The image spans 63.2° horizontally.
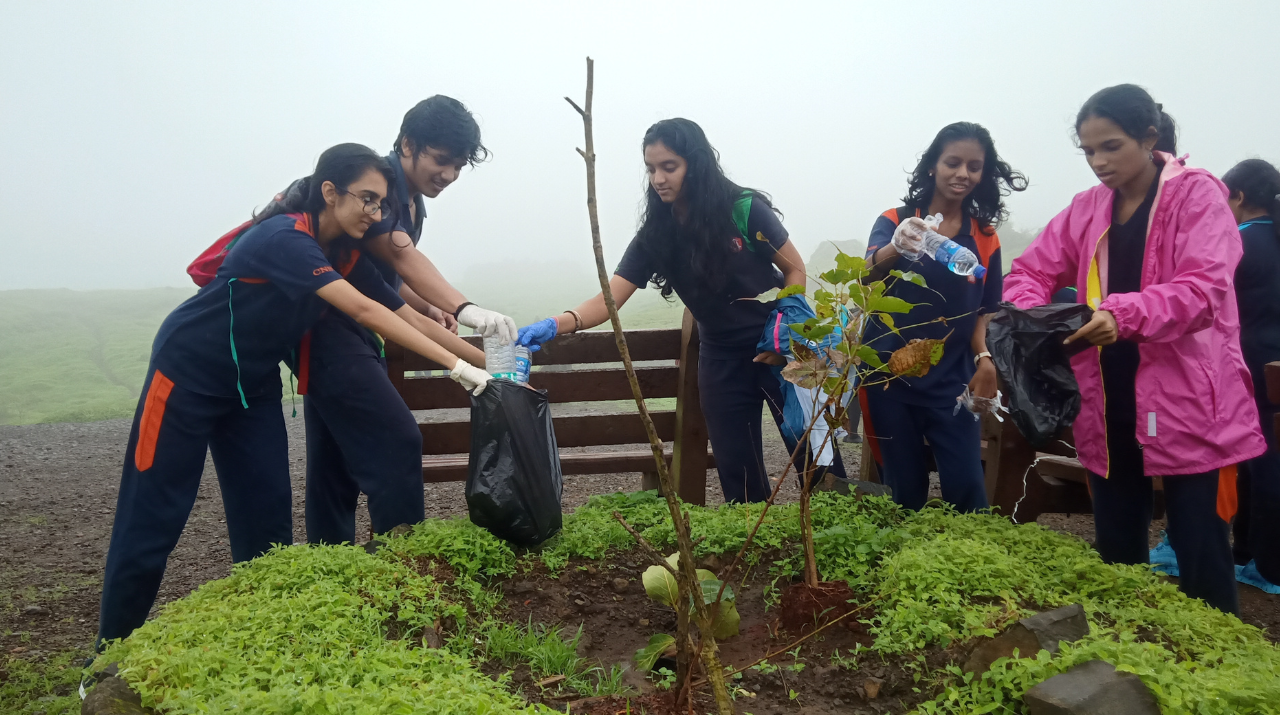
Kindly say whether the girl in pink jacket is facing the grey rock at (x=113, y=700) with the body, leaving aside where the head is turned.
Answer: yes

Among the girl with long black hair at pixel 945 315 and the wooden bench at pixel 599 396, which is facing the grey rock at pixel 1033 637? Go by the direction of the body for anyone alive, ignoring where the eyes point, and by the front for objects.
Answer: the girl with long black hair

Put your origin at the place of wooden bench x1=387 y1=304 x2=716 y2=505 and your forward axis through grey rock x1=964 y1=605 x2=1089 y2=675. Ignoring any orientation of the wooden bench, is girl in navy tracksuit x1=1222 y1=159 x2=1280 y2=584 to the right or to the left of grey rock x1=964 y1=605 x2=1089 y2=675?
left

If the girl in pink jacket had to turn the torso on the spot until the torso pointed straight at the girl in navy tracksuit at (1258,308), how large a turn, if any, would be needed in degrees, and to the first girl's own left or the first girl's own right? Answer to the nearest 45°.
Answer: approximately 135° to the first girl's own right

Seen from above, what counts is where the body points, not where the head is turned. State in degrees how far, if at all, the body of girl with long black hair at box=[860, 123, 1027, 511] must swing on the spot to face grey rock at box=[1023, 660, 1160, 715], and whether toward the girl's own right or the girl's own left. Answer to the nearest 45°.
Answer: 0° — they already face it

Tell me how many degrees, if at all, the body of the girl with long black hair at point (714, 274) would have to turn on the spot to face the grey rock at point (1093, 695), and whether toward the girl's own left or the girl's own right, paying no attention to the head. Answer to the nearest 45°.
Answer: approximately 45° to the girl's own left

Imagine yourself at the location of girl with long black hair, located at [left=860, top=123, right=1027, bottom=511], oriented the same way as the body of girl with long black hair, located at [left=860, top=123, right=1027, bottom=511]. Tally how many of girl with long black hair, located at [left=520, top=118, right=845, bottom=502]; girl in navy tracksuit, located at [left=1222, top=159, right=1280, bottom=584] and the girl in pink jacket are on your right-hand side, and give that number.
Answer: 1
